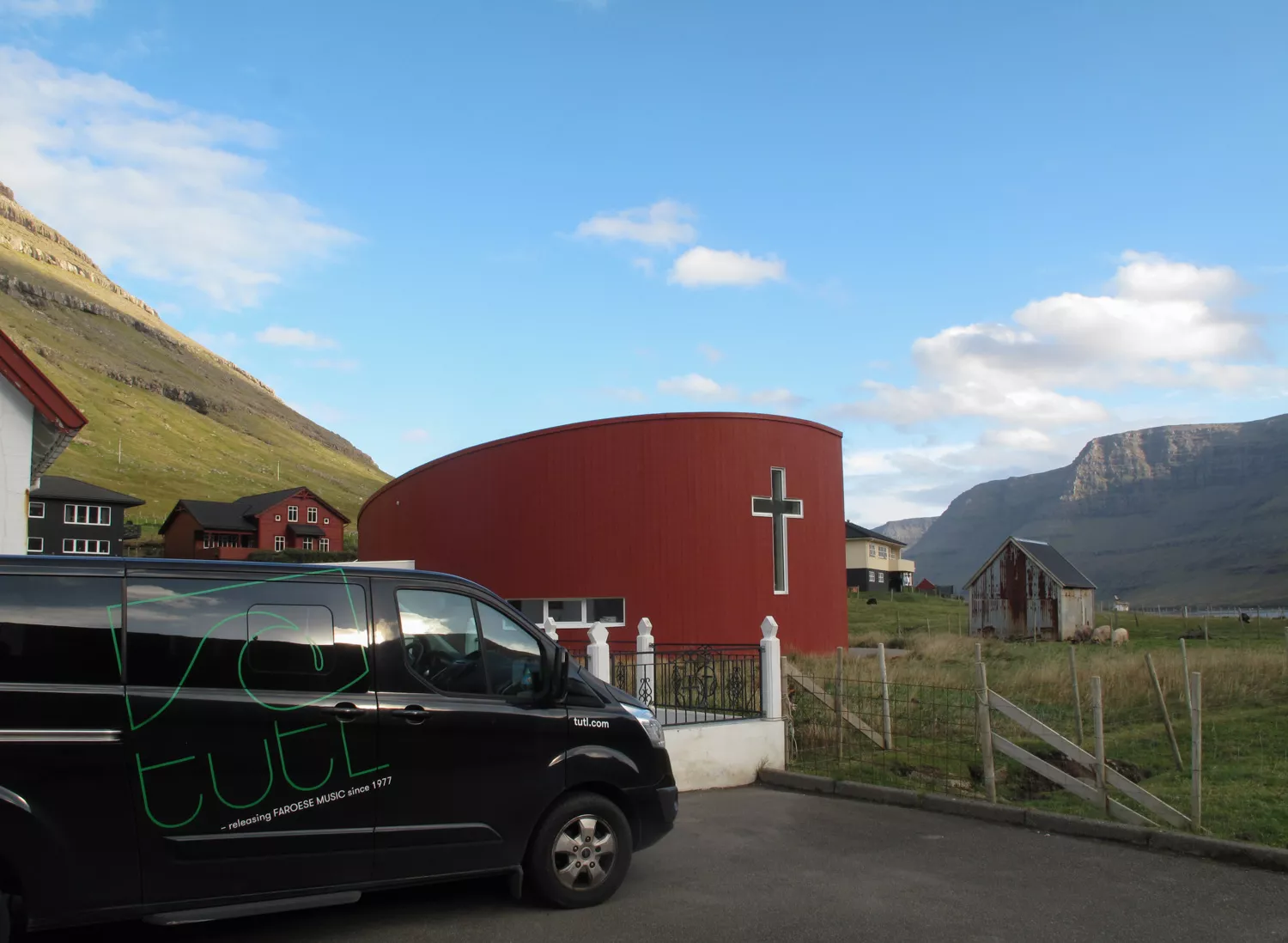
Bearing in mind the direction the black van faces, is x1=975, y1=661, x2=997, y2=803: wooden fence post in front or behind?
in front

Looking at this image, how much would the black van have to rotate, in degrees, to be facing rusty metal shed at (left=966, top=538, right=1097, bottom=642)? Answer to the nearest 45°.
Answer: approximately 45° to its left

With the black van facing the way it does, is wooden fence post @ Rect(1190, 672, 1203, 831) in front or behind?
in front

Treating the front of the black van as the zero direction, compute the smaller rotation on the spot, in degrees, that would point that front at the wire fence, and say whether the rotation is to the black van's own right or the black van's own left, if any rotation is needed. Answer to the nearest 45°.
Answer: approximately 45° to the black van's own left

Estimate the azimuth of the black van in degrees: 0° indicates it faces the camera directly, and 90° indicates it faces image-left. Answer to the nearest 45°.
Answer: approximately 270°

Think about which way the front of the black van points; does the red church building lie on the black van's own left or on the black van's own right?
on the black van's own left
